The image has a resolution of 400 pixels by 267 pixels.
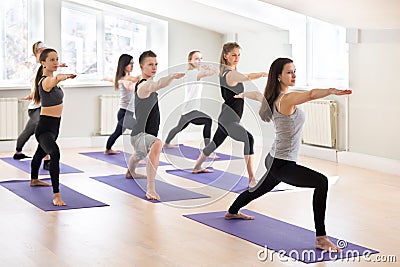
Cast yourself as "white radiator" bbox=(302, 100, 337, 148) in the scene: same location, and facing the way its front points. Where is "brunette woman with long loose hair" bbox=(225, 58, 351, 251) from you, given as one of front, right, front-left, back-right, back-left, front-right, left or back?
front-left

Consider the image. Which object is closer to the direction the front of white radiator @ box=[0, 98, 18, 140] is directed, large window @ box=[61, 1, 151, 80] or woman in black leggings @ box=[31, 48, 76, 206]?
the woman in black leggings

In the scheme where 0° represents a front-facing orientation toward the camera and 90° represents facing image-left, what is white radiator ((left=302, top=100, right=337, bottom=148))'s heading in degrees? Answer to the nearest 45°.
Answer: approximately 45°

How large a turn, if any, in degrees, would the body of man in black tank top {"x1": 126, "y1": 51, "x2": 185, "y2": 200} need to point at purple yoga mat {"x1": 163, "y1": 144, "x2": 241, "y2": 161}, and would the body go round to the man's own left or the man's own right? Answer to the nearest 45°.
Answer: approximately 135° to the man's own left

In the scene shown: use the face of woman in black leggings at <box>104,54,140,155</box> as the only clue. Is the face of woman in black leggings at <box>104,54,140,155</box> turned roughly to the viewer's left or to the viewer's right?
to the viewer's right

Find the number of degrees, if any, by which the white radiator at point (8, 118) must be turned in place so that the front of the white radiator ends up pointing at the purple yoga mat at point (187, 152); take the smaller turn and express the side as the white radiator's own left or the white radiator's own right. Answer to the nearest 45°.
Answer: approximately 90° to the white radiator's own left

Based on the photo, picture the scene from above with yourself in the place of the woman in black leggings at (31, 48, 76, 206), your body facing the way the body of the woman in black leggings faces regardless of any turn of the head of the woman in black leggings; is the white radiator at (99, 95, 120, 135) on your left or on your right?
on your left

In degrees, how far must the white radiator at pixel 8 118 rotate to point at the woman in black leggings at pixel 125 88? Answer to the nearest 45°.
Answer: approximately 45° to its left
